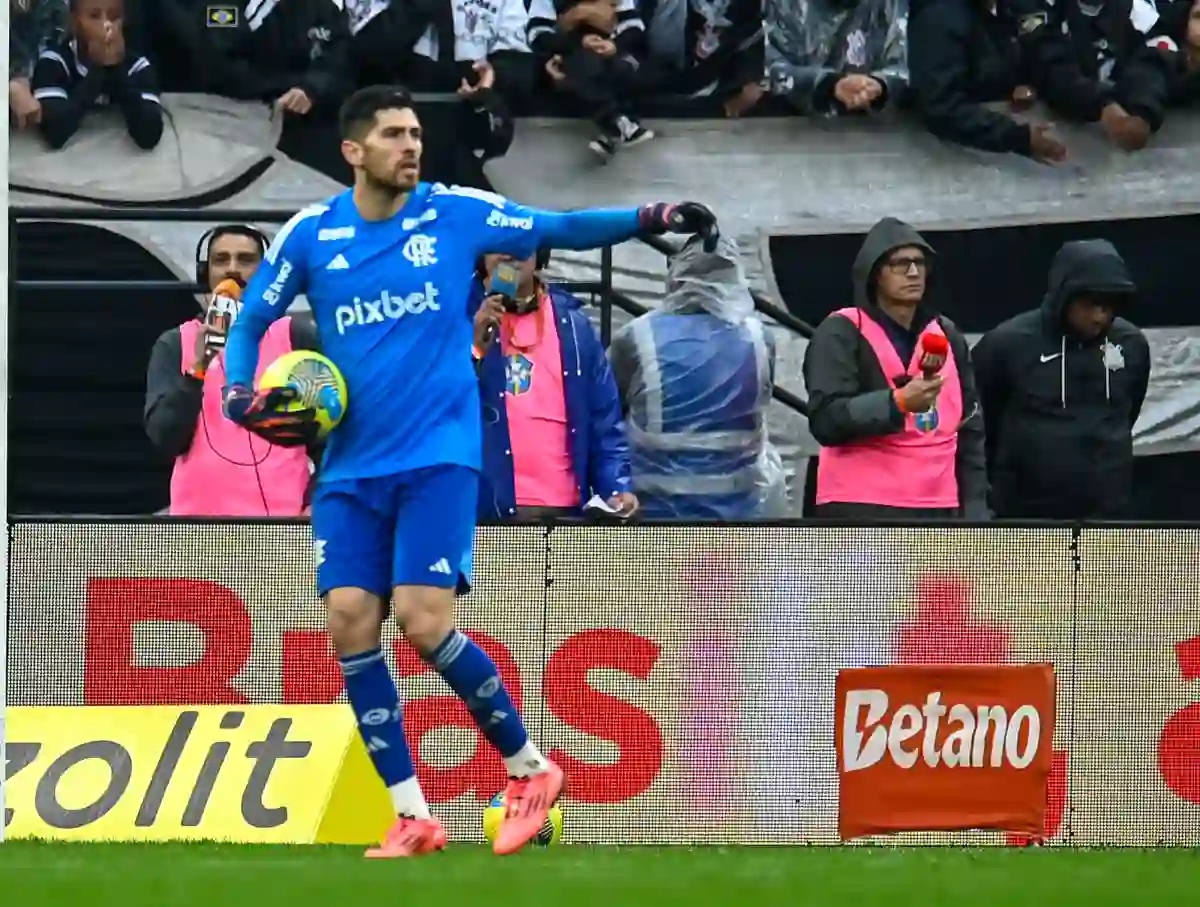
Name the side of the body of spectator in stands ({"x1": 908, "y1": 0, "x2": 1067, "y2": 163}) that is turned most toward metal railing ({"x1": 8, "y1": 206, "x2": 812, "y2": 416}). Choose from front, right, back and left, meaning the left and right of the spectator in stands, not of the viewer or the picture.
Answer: right

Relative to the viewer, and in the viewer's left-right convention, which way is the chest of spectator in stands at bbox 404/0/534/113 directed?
facing the viewer

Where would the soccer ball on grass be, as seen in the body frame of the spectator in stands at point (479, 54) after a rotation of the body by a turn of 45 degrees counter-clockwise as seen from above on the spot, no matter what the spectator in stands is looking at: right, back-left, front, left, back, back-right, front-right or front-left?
front-right

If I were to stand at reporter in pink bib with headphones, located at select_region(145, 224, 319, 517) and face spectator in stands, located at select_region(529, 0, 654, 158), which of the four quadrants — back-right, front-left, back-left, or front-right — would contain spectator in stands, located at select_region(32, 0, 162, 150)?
front-left

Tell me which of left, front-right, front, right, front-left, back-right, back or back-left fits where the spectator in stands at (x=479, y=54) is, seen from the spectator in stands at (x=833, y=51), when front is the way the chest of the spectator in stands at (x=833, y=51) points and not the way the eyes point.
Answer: right

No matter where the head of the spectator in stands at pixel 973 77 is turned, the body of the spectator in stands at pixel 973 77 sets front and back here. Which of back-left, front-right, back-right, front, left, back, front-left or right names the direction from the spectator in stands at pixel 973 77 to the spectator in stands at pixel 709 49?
back-right

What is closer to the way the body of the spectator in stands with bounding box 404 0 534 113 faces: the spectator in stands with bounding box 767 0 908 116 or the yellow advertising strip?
the yellow advertising strip

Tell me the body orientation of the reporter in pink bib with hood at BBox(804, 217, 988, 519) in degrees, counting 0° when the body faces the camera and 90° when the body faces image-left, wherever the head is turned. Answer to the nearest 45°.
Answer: approximately 315°

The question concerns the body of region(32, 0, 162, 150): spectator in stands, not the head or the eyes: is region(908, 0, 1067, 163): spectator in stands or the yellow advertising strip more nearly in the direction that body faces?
the yellow advertising strip

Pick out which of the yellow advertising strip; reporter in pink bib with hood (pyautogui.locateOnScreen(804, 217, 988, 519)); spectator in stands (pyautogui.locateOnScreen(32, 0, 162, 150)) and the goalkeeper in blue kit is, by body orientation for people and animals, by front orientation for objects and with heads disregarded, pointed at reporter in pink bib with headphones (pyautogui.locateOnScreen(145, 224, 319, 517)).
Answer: spectator in stands (pyautogui.locateOnScreen(32, 0, 162, 150))

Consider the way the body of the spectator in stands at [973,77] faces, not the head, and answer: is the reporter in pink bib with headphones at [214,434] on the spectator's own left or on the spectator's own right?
on the spectator's own right

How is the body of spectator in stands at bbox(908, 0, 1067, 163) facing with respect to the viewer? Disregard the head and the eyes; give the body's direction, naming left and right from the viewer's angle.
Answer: facing the viewer and to the right of the viewer

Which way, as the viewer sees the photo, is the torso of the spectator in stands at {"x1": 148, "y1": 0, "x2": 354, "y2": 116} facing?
toward the camera
